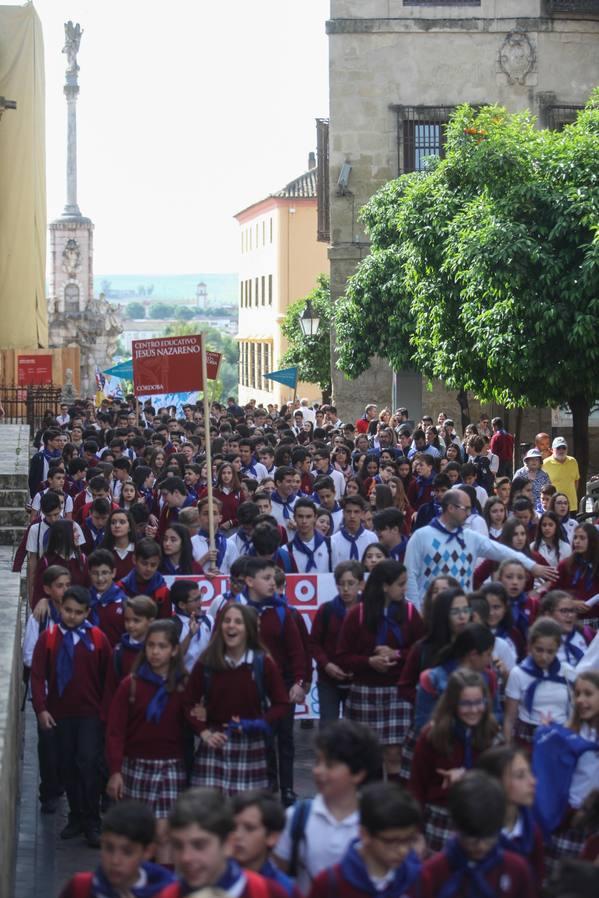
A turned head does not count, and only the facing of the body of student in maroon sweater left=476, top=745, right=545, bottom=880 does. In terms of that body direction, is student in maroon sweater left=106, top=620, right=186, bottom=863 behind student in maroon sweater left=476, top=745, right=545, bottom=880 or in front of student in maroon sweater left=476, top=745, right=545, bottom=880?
behind

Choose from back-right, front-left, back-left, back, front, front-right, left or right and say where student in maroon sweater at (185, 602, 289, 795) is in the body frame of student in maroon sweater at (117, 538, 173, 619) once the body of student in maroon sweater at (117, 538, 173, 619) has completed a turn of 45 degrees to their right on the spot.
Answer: front-left

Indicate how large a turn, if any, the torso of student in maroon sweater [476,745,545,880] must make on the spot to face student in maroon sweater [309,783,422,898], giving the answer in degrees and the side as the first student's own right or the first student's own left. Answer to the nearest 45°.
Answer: approximately 90° to the first student's own right

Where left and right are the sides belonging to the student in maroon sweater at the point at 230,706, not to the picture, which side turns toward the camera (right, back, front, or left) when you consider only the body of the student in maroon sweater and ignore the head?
front

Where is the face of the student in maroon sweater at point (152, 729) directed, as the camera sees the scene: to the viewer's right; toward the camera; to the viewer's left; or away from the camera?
toward the camera

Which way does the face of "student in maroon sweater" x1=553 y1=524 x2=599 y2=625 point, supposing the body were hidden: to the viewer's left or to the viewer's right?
to the viewer's left

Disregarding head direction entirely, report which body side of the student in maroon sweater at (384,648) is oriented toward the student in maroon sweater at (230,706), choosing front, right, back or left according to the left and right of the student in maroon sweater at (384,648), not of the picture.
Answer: right

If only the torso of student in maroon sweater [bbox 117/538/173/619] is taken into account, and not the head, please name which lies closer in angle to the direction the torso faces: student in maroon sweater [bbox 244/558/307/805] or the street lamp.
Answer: the student in maroon sweater

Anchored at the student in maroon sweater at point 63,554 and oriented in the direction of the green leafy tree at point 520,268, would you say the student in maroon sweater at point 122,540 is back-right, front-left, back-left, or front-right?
front-right

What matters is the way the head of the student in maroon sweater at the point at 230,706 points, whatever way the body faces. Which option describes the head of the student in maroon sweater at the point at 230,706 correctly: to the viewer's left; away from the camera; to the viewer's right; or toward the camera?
toward the camera

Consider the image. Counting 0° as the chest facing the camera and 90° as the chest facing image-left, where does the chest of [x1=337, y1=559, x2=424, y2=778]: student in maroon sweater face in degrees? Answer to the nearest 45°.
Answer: approximately 315°

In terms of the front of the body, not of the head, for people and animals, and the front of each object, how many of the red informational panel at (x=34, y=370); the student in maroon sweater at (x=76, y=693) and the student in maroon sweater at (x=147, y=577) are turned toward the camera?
3

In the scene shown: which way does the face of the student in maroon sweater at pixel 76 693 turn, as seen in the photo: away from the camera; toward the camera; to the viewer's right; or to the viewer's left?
toward the camera

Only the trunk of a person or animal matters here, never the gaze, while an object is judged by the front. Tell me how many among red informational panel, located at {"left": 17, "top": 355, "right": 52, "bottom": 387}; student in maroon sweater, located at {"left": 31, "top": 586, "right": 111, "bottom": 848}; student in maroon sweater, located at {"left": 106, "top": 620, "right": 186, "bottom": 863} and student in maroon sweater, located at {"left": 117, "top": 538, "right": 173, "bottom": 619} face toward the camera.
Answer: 4

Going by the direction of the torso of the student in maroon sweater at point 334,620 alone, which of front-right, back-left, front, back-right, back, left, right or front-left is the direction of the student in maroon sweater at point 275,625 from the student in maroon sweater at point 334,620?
right

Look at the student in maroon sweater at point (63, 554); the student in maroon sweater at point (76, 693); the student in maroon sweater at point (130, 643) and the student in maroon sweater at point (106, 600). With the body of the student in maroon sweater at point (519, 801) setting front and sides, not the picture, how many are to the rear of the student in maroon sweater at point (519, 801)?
4

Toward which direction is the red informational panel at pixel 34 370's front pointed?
toward the camera

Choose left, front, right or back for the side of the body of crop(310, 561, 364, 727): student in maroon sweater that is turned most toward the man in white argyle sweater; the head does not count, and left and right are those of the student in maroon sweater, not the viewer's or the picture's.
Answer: left
